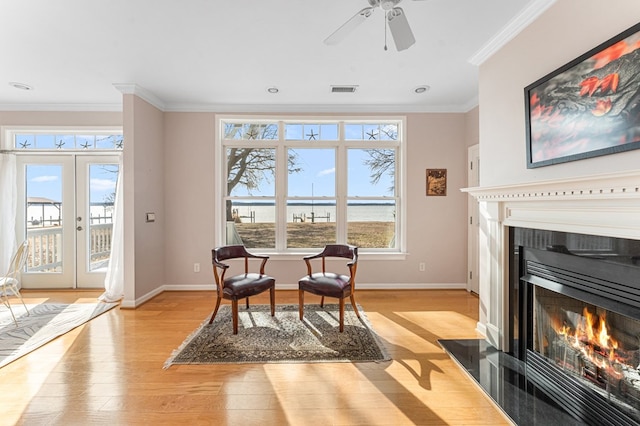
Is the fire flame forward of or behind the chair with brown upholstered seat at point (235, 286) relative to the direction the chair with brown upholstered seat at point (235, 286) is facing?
forward

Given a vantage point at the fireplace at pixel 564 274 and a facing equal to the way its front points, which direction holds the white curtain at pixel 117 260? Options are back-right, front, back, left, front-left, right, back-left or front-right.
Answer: front-right

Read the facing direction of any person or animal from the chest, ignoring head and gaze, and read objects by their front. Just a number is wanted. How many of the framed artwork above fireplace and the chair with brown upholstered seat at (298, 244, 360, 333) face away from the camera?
0

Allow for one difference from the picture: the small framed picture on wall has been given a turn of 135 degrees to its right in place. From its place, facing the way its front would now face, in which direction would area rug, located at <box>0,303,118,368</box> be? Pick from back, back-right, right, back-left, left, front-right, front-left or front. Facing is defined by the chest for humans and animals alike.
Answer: left

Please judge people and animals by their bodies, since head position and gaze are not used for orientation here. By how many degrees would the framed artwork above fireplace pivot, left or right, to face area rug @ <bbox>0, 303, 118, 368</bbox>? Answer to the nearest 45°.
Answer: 0° — it already faces it

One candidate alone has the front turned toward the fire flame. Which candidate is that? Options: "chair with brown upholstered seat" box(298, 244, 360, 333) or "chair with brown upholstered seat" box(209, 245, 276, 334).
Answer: "chair with brown upholstered seat" box(209, 245, 276, 334)

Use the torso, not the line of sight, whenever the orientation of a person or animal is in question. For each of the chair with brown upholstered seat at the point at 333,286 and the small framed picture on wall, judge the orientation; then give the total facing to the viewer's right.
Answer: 0

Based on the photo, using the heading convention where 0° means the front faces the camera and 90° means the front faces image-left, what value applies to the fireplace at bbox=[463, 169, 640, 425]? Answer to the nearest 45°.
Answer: approximately 45°

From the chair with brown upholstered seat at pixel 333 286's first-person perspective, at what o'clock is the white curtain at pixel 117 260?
The white curtain is roughly at 2 o'clock from the chair with brown upholstered seat.

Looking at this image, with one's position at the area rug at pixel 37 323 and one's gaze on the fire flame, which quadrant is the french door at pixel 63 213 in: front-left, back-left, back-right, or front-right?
back-left

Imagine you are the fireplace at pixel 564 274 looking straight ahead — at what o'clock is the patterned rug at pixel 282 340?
The patterned rug is roughly at 1 o'clock from the fireplace.
